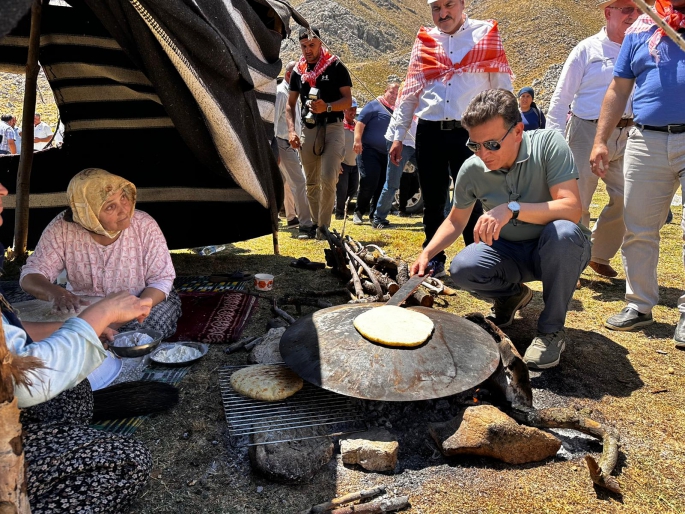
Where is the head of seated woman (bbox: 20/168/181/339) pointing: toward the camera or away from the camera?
toward the camera

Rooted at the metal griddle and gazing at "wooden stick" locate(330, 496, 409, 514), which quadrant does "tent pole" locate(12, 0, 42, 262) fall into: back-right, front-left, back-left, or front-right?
back-right

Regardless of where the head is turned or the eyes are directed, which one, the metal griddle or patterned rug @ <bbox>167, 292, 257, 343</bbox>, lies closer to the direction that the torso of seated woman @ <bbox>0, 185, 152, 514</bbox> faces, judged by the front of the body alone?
the metal griddle

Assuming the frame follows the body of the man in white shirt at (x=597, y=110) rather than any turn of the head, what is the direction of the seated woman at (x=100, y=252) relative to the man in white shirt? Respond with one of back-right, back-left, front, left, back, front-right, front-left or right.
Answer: right

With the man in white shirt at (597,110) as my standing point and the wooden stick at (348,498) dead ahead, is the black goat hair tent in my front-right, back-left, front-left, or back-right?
front-right

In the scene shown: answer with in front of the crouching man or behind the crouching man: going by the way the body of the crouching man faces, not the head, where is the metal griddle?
in front

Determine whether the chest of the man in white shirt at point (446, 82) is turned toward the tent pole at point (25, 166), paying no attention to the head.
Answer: no

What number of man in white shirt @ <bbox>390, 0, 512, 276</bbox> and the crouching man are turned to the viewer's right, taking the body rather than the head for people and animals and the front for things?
0

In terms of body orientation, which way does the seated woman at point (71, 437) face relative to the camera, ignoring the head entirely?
to the viewer's right

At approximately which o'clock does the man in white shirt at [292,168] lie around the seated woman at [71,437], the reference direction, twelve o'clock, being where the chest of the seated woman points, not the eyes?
The man in white shirt is roughly at 10 o'clock from the seated woman.

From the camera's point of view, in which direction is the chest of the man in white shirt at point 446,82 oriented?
toward the camera

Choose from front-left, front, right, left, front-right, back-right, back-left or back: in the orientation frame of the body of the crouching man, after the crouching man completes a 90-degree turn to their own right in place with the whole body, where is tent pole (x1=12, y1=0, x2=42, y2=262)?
front-left

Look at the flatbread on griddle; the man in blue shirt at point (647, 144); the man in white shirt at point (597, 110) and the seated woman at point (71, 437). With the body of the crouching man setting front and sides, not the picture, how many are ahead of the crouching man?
2

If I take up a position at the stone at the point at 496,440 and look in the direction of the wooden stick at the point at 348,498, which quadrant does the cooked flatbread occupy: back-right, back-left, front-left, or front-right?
front-right

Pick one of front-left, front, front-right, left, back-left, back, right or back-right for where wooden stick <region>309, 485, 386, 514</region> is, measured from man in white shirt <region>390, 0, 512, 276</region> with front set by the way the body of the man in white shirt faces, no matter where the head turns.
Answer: front

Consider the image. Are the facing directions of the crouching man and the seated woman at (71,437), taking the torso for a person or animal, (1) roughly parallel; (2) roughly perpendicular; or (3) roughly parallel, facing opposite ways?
roughly parallel, facing opposite ways

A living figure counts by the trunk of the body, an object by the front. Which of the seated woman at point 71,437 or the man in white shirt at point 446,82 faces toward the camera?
the man in white shirt
